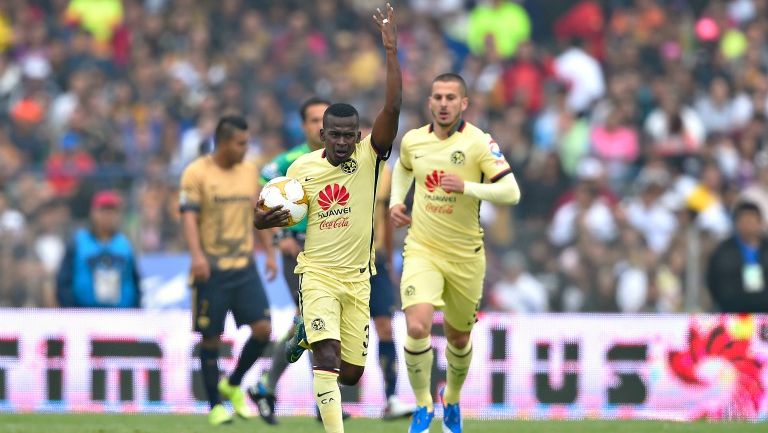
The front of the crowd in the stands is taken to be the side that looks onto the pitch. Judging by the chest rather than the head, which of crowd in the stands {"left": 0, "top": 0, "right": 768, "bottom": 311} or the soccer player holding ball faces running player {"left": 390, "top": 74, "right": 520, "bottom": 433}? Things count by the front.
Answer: the crowd in the stands

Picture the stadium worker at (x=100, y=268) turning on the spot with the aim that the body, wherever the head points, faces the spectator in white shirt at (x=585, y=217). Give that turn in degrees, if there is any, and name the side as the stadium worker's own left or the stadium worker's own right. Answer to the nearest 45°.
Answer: approximately 90° to the stadium worker's own left

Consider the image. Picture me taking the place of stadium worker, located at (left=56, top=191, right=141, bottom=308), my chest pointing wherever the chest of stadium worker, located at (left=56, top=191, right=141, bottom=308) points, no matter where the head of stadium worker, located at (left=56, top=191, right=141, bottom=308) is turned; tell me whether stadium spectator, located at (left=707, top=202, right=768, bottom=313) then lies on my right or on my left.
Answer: on my left

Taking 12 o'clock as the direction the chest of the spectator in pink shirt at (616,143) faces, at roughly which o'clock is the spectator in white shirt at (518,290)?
The spectator in white shirt is roughly at 1 o'clock from the spectator in pink shirt.

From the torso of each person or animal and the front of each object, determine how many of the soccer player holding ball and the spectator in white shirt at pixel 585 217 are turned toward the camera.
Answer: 2

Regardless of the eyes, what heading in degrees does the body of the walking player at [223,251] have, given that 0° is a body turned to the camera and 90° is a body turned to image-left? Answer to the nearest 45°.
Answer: approximately 315°

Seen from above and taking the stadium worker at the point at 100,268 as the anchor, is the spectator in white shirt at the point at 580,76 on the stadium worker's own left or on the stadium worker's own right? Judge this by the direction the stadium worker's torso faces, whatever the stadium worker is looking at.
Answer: on the stadium worker's own left

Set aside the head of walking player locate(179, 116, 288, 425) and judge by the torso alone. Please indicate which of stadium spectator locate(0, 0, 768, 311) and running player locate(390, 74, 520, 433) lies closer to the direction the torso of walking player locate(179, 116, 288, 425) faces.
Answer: the running player
